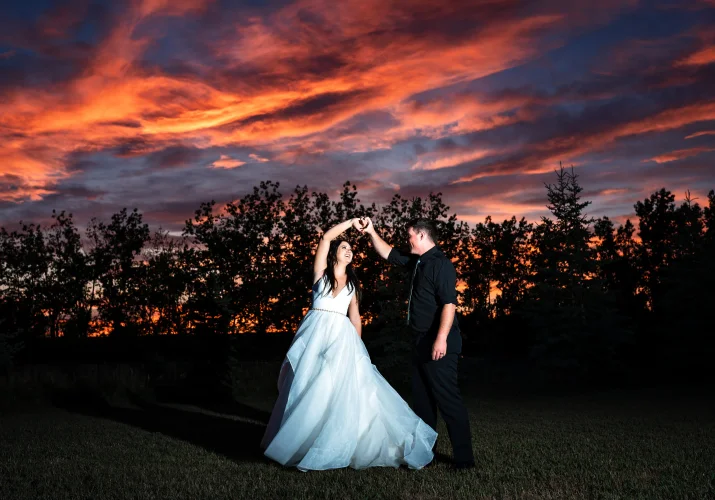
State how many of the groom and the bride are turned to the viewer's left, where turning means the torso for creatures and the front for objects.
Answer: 1

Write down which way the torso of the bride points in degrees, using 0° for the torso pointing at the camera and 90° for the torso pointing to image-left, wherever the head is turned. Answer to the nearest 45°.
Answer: approximately 315°

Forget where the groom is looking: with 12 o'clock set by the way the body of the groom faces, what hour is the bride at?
The bride is roughly at 12 o'clock from the groom.

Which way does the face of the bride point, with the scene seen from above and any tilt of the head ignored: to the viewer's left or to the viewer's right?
to the viewer's right

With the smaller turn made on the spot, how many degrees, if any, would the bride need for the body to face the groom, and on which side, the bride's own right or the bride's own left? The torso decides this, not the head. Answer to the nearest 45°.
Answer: approximately 45° to the bride's own left

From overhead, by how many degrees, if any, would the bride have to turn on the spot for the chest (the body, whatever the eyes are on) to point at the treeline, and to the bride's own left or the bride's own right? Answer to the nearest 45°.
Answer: approximately 135° to the bride's own left

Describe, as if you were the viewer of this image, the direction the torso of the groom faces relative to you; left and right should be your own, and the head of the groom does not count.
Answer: facing to the left of the viewer

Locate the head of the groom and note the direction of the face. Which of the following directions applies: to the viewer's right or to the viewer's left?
to the viewer's left
